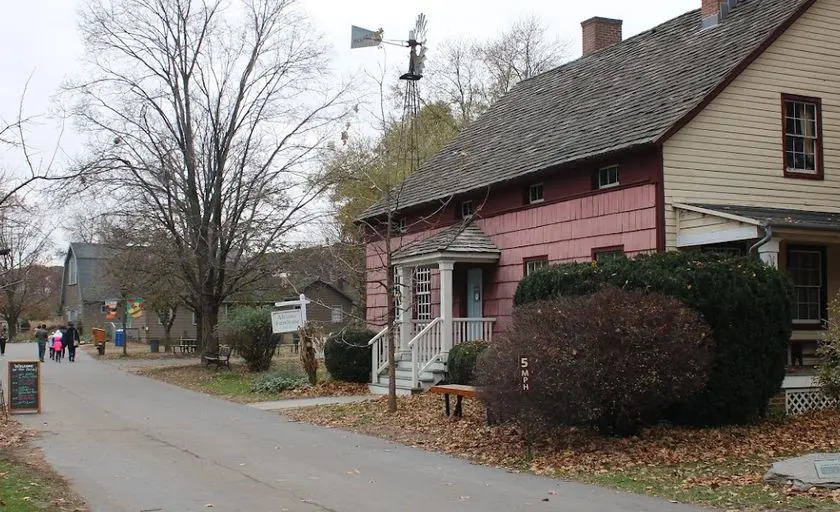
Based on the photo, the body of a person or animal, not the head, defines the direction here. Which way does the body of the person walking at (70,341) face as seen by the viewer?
away from the camera

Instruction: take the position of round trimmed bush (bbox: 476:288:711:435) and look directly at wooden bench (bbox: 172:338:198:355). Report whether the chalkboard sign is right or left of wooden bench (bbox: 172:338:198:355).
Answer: left

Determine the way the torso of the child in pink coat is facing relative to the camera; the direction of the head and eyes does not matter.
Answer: away from the camera

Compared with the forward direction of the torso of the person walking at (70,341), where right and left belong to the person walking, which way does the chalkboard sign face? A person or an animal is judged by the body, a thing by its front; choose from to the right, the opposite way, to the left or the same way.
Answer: the opposite way

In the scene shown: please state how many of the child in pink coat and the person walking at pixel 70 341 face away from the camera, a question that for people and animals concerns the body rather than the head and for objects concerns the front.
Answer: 2

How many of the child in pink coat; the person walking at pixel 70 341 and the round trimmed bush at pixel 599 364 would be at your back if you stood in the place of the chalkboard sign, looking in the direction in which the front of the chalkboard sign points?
2

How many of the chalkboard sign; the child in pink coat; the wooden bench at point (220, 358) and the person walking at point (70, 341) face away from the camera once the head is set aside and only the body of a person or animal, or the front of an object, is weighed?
2

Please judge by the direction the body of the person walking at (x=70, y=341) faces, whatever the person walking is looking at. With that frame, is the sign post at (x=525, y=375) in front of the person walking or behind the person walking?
behind

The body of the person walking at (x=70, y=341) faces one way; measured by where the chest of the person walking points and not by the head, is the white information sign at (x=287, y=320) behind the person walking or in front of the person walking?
behind

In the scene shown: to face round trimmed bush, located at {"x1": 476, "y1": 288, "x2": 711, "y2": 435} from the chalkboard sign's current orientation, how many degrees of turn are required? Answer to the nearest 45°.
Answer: approximately 45° to its left
